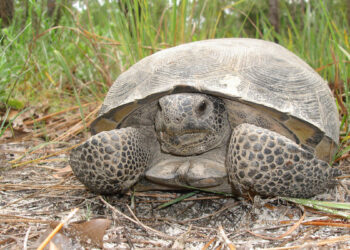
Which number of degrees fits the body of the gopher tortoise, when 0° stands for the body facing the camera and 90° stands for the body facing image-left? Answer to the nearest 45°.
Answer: approximately 0°

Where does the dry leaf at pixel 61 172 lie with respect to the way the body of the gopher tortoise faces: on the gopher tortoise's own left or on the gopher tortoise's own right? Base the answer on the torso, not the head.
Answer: on the gopher tortoise's own right
